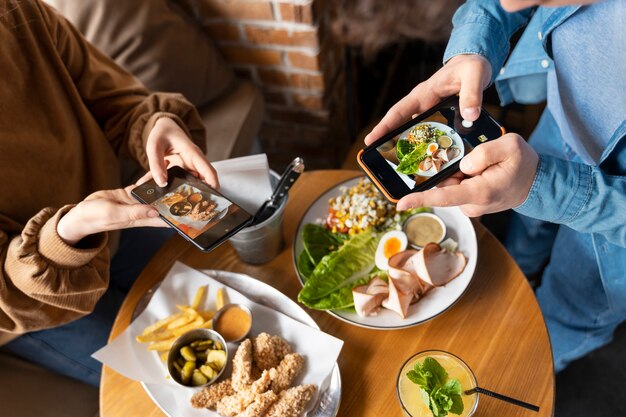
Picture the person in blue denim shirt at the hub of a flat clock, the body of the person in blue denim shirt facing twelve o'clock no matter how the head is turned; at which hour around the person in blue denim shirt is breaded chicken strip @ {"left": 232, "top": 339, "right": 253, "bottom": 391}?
The breaded chicken strip is roughly at 12 o'clock from the person in blue denim shirt.

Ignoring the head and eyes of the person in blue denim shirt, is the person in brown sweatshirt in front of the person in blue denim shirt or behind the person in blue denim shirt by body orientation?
in front

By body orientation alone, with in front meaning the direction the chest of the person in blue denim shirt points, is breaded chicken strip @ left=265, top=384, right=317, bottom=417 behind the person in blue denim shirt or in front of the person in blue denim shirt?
in front

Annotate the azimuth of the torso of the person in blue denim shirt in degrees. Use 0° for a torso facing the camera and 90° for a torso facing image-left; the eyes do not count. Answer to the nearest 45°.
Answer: approximately 45°

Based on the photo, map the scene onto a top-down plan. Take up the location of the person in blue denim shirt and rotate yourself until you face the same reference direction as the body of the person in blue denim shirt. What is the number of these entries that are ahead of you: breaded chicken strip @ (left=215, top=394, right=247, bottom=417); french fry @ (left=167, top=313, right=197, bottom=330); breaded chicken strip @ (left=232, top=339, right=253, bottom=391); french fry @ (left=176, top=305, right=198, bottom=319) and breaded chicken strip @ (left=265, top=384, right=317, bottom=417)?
5

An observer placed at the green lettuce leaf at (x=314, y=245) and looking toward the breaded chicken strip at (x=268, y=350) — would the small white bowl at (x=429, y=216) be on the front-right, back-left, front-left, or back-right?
back-left
